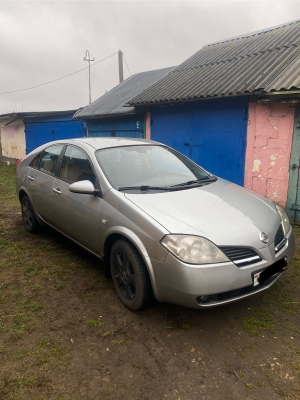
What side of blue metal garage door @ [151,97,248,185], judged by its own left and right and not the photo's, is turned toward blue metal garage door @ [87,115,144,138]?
right

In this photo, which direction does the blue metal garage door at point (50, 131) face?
toward the camera

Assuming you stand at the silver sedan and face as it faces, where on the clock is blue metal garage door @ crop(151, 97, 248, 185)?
The blue metal garage door is roughly at 8 o'clock from the silver sedan.

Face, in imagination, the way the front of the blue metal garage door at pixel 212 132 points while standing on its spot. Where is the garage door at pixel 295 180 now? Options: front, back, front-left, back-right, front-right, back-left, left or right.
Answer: left

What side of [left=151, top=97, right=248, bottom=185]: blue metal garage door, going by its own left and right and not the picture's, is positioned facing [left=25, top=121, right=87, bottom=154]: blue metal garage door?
right

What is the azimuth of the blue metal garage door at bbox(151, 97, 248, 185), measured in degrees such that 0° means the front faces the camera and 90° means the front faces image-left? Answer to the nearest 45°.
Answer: approximately 45°

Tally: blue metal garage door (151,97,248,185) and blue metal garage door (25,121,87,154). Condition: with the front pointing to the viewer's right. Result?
0

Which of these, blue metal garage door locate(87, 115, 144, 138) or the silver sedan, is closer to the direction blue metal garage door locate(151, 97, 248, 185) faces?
the silver sedan

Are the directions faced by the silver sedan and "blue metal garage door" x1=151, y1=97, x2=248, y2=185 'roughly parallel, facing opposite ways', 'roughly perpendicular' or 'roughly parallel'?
roughly perpendicular

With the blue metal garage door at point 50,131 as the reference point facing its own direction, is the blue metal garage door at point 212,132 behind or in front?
in front

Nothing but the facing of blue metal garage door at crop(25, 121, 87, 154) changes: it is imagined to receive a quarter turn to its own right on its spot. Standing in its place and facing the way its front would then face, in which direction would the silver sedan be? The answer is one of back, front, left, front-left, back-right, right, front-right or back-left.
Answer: left

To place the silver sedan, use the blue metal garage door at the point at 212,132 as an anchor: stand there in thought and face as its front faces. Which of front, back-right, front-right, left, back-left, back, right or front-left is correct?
front-left

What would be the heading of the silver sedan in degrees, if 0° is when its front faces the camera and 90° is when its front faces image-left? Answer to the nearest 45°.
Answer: approximately 315°

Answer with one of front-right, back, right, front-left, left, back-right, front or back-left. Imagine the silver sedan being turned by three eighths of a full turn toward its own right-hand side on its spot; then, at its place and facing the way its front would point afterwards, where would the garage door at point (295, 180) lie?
back-right
